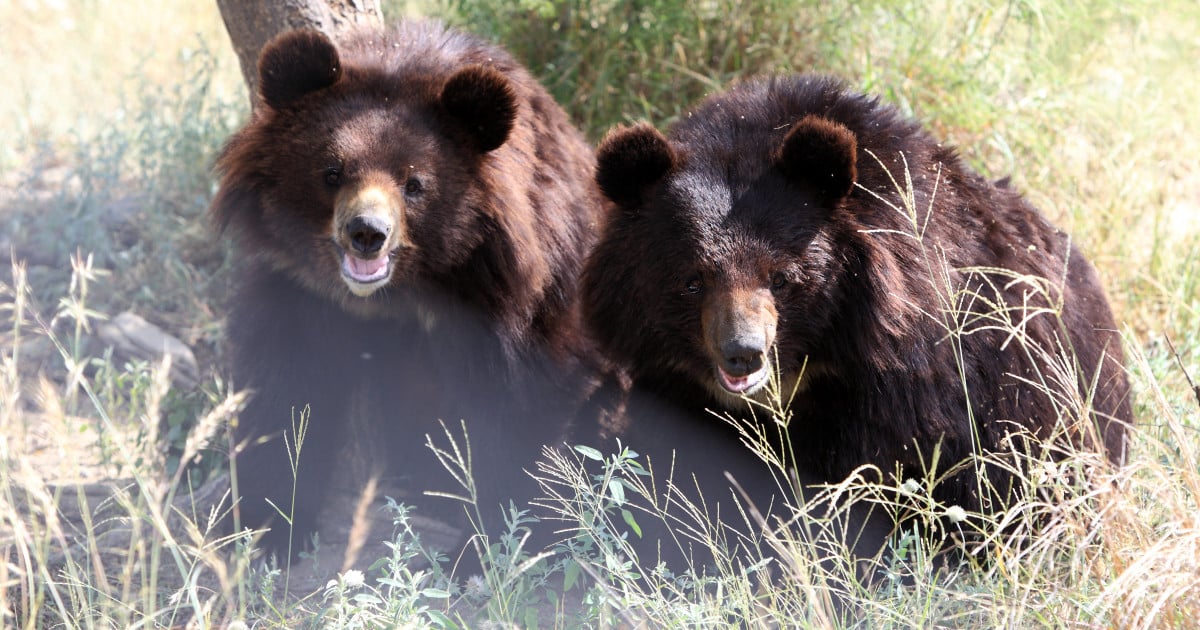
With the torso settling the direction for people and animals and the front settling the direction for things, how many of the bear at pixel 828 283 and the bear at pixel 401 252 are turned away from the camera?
0

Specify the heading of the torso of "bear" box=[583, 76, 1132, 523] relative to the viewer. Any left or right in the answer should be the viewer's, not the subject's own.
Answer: facing the viewer and to the left of the viewer

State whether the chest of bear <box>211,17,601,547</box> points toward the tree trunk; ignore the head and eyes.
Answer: no

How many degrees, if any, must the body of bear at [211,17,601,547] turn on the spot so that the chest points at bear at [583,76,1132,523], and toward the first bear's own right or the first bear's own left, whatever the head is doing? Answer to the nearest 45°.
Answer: approximately 45° to the first bear's own left

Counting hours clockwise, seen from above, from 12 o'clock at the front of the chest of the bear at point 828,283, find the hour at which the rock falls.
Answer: The rock is roughly at 2 o'clock from the bear.

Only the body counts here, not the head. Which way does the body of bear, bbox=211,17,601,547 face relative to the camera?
toward the camera

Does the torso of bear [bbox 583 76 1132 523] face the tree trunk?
no
